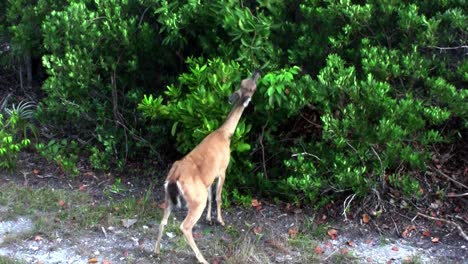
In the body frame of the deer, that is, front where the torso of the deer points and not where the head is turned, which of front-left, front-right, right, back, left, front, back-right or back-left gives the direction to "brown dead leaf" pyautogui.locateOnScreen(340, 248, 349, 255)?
front-right

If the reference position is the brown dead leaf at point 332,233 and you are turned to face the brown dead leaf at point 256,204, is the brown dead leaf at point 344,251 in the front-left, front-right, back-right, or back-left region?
back-left

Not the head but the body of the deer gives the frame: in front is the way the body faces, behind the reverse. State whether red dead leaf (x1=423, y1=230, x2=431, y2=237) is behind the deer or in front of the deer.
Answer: in front

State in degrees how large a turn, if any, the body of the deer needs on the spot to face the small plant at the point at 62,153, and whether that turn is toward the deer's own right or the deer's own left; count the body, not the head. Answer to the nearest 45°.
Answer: approximately 90° to the deer's own left

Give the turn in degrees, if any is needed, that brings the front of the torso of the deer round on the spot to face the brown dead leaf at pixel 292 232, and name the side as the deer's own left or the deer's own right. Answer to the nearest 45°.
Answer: approximately 45° to the deer's own right

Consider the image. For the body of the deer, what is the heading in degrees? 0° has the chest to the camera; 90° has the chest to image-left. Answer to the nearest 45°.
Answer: approximately 225°

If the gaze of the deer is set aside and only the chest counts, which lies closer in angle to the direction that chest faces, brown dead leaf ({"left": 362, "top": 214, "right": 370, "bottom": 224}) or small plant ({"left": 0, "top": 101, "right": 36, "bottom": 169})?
the brown dead leaf

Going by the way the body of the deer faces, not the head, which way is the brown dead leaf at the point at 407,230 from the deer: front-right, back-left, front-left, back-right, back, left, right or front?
front-right

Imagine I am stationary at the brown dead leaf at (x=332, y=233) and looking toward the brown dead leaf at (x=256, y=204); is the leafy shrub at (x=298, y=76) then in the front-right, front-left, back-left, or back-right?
front-right

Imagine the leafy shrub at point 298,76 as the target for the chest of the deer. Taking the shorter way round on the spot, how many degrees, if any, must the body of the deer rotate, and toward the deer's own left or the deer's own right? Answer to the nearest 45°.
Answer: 0° — it already faces it

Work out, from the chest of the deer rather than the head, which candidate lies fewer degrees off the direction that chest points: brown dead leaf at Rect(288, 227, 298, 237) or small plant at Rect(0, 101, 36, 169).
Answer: the brown dead leaf

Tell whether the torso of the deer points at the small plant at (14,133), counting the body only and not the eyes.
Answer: no

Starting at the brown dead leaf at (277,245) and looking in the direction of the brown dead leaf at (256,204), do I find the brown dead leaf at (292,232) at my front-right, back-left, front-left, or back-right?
front-right

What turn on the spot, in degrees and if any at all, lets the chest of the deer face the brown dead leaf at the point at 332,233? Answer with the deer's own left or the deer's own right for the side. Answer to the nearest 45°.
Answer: approximately 45° to the deer's own right

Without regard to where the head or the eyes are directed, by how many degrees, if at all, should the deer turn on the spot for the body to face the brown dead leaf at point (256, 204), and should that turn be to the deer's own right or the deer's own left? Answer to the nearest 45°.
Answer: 0° — it already faces it
